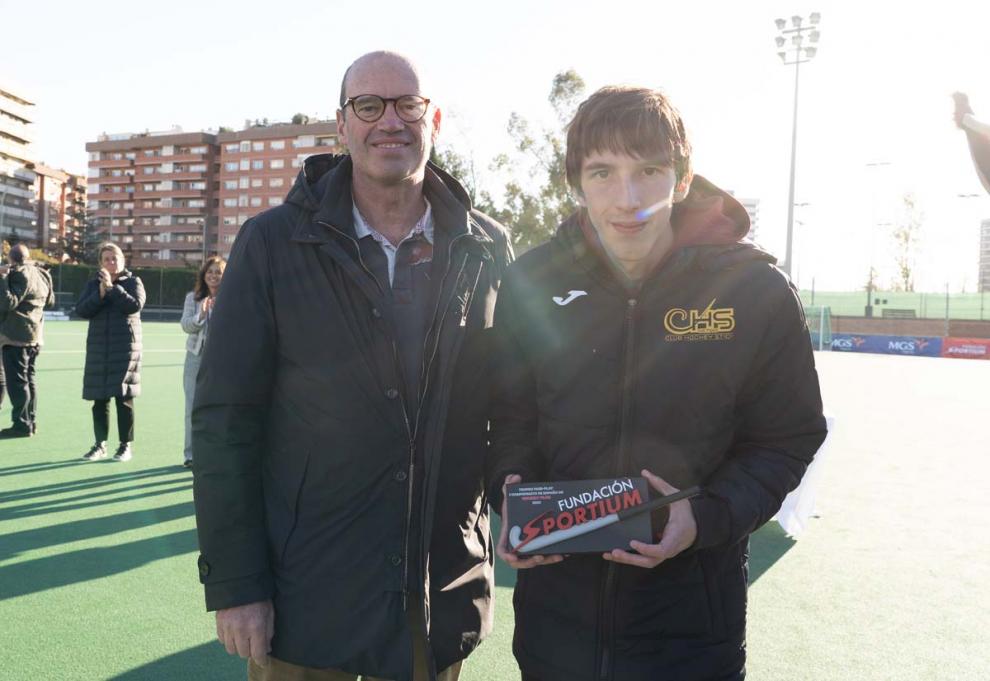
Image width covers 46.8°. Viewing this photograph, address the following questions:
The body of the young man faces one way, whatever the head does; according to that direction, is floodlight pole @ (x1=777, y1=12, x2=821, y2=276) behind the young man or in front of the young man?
behind

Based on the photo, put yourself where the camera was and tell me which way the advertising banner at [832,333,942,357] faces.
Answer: facing the viewer

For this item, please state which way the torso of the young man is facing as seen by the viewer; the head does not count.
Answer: toward the camera

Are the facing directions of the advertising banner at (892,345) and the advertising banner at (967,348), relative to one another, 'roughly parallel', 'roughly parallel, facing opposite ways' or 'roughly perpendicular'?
roughly parallel

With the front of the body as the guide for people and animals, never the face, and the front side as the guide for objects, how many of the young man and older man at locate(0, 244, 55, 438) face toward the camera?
1

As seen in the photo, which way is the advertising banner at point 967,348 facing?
toward the camera

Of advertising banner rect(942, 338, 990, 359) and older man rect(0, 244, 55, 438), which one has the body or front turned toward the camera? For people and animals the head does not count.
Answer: the advertising banner

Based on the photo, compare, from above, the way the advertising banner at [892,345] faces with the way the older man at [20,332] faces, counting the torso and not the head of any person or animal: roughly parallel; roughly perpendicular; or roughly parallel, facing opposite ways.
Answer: roughly perpendicular

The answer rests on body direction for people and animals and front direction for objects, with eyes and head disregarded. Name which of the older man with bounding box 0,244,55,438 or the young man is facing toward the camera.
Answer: the young man

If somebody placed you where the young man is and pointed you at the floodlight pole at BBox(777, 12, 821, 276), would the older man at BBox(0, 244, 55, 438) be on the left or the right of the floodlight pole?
left

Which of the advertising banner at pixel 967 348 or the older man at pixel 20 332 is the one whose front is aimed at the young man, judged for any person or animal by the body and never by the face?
the advertising banner

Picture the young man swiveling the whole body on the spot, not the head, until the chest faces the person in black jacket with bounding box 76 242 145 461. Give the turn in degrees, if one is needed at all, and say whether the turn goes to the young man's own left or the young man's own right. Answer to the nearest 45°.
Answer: approximately 135° to the young man's own right

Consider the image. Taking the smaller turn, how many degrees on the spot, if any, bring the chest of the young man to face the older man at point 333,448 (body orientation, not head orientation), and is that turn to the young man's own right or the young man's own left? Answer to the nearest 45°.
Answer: approximately 90° to the young man's own right

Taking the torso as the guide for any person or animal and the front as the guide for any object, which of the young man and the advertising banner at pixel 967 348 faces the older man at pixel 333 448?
the advertising banner

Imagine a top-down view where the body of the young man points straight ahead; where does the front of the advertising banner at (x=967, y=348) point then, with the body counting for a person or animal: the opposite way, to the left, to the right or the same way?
the same way
